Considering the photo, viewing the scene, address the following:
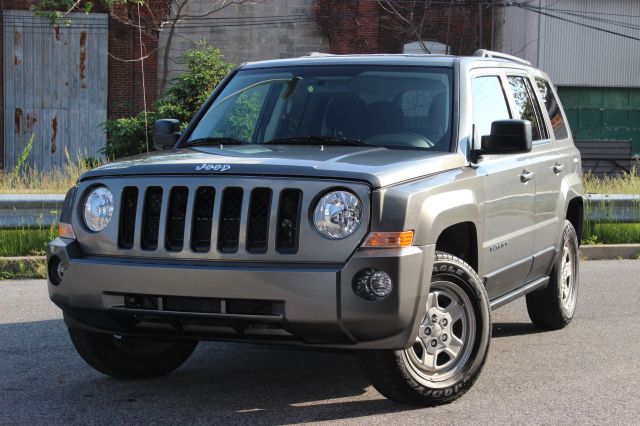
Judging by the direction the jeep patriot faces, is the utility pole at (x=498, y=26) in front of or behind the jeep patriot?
behind

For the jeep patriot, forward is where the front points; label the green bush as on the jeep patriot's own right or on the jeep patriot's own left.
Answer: on the jeep patriot's own right

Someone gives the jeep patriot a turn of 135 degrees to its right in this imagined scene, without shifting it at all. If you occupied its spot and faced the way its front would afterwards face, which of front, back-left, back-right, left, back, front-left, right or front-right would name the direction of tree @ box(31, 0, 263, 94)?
front

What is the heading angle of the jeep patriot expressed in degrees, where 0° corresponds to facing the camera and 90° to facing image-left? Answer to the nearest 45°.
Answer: approximately 45°

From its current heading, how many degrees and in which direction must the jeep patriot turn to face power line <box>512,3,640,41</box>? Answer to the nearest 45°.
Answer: approximately 135° to its right

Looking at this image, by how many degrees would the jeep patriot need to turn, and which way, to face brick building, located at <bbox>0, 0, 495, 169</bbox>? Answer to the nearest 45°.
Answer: approximately 135° to its right

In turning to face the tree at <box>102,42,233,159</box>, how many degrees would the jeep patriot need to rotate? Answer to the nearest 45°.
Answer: approximately 135° to its right

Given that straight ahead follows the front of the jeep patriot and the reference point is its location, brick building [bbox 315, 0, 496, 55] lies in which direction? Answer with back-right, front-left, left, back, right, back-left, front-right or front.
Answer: back-right
